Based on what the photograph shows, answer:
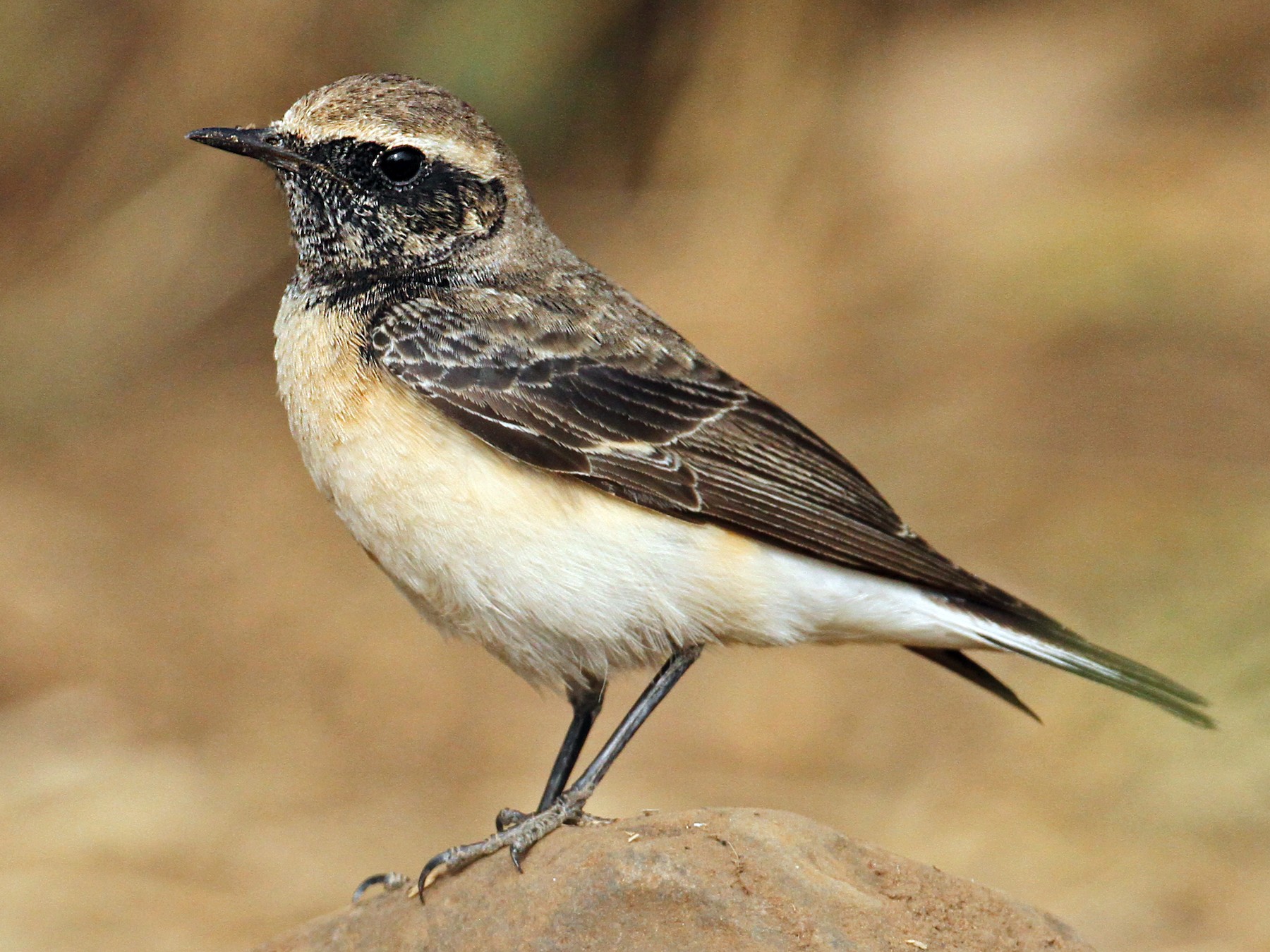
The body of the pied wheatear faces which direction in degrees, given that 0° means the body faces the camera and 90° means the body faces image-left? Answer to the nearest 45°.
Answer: approximately 90°
